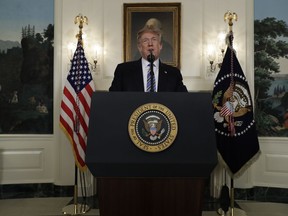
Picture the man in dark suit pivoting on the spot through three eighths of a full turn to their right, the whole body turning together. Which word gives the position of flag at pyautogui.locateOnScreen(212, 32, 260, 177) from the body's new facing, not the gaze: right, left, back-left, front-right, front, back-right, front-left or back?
right

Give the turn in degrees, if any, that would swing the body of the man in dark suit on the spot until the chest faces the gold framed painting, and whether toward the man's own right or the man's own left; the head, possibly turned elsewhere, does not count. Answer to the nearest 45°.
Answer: approximately 180°

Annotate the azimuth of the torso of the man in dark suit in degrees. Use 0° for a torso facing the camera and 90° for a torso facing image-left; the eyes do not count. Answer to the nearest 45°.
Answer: approximately 0°

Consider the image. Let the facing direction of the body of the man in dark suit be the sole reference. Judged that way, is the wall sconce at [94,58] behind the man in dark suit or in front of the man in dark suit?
behind

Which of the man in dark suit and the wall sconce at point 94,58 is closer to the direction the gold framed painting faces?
the man in dark suit

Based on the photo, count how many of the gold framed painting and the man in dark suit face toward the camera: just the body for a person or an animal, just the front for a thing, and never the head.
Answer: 2

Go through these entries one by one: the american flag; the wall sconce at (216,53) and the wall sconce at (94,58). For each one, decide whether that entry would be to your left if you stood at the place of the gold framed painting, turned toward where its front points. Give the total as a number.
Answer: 1

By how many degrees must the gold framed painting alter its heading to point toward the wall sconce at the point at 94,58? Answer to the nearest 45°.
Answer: approximately 90° to its right
